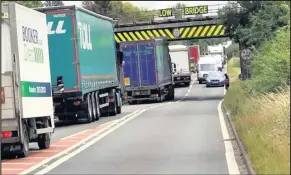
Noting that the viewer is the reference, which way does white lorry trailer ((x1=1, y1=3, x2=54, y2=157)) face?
facing away from the viewer and to the right of the viewer

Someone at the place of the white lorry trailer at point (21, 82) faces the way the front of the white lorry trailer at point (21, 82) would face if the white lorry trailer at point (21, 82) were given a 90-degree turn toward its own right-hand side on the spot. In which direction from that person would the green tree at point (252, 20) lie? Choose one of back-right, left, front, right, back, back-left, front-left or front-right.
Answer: left

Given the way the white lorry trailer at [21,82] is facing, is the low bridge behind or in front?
in front
